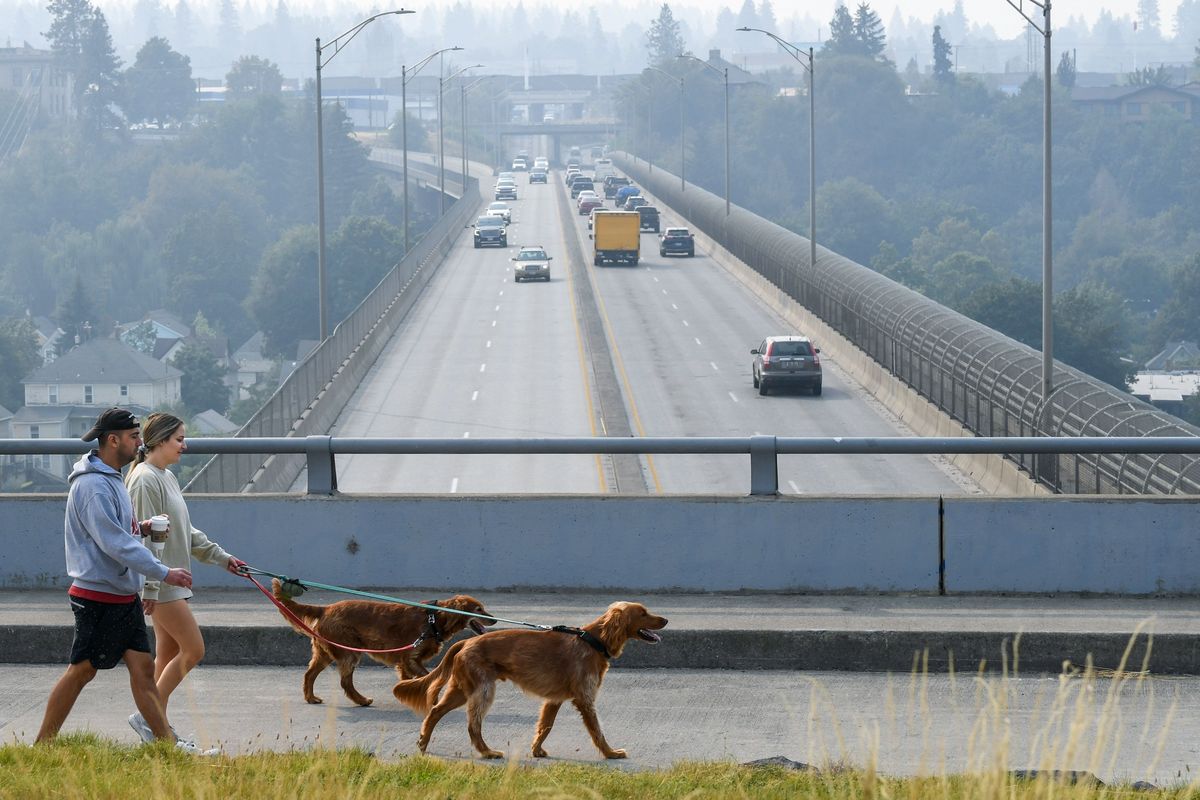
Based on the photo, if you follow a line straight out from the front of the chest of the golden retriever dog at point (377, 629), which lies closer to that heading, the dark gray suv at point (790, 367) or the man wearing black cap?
the dark gray suv

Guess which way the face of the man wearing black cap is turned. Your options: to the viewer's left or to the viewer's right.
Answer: to the viewer's right

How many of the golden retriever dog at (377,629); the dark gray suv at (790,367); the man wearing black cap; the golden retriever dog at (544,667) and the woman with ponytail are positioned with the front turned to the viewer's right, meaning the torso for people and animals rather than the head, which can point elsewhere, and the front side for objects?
4

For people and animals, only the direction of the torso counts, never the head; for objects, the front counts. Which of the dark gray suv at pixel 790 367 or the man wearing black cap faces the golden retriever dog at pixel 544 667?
the man wearing black cap

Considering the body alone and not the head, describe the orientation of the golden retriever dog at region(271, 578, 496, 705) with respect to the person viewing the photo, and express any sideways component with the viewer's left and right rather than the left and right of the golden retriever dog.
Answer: facing to the right of the viewer

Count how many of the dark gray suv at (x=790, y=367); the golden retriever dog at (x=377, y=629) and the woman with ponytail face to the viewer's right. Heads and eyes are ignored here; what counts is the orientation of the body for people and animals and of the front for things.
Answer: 2

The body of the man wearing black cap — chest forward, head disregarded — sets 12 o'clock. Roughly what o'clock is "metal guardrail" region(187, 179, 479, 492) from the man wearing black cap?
The metal guardrail is roughly at 9 o'clock from the man wearing black cap.

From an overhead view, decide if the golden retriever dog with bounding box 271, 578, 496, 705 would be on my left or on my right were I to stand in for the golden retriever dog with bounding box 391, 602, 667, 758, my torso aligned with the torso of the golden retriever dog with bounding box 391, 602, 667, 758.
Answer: on my left

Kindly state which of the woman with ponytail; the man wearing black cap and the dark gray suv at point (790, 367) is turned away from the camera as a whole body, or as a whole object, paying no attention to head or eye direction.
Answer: the dark gray suv

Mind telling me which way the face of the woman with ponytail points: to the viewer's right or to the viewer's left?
to the viewer's right

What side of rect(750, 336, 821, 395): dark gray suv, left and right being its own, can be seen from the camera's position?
back

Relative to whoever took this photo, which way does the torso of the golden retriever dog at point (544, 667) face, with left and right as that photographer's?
facing to the right of the viewer

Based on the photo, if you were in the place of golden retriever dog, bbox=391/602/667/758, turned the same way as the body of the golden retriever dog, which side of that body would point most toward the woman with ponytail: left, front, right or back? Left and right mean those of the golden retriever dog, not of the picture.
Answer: back

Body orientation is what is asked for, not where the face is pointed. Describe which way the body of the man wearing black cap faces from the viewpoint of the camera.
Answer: to the viewer's right
